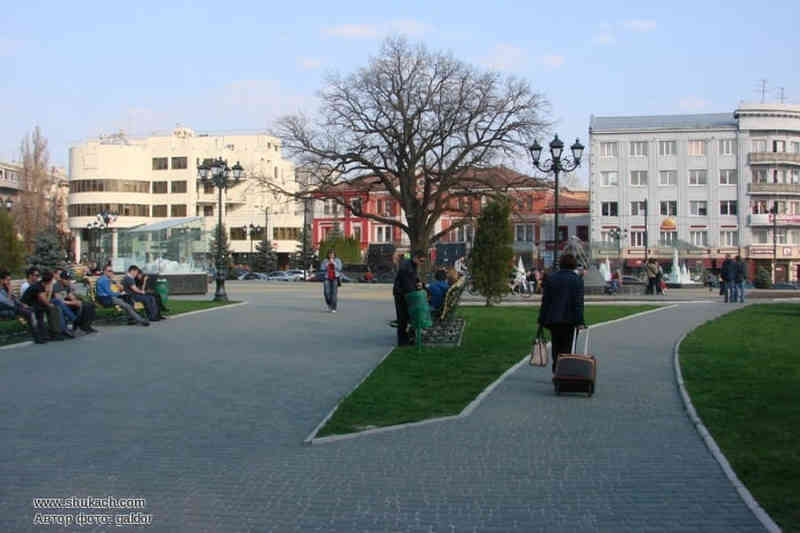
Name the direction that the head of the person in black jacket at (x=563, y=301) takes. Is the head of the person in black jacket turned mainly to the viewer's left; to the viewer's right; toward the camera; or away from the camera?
away from the camera

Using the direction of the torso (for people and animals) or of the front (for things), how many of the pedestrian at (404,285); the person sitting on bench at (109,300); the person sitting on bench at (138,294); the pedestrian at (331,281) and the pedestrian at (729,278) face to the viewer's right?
3

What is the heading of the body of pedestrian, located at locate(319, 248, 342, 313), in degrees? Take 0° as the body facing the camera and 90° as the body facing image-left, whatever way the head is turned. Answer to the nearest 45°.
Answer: approximately 0°

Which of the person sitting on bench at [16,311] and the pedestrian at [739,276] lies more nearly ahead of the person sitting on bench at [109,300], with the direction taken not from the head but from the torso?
the pedestrian

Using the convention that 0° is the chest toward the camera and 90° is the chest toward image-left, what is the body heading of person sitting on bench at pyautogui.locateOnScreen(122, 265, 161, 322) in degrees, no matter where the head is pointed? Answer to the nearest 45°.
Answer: approximately 270°

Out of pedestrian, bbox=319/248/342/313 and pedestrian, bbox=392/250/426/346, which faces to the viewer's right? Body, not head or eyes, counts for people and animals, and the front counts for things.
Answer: pedestrian, bbox=392/250/426/346

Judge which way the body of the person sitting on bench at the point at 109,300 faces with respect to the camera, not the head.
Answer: to the viewer's right

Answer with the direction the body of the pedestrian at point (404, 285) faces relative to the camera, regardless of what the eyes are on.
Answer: to the viewer's right

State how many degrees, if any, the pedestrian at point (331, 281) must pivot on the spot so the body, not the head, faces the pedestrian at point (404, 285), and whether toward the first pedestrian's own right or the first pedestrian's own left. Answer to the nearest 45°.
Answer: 0° — they already face them

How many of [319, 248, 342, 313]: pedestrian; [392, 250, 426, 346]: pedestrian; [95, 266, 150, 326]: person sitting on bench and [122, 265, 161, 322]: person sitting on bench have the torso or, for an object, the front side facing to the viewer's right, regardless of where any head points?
3
